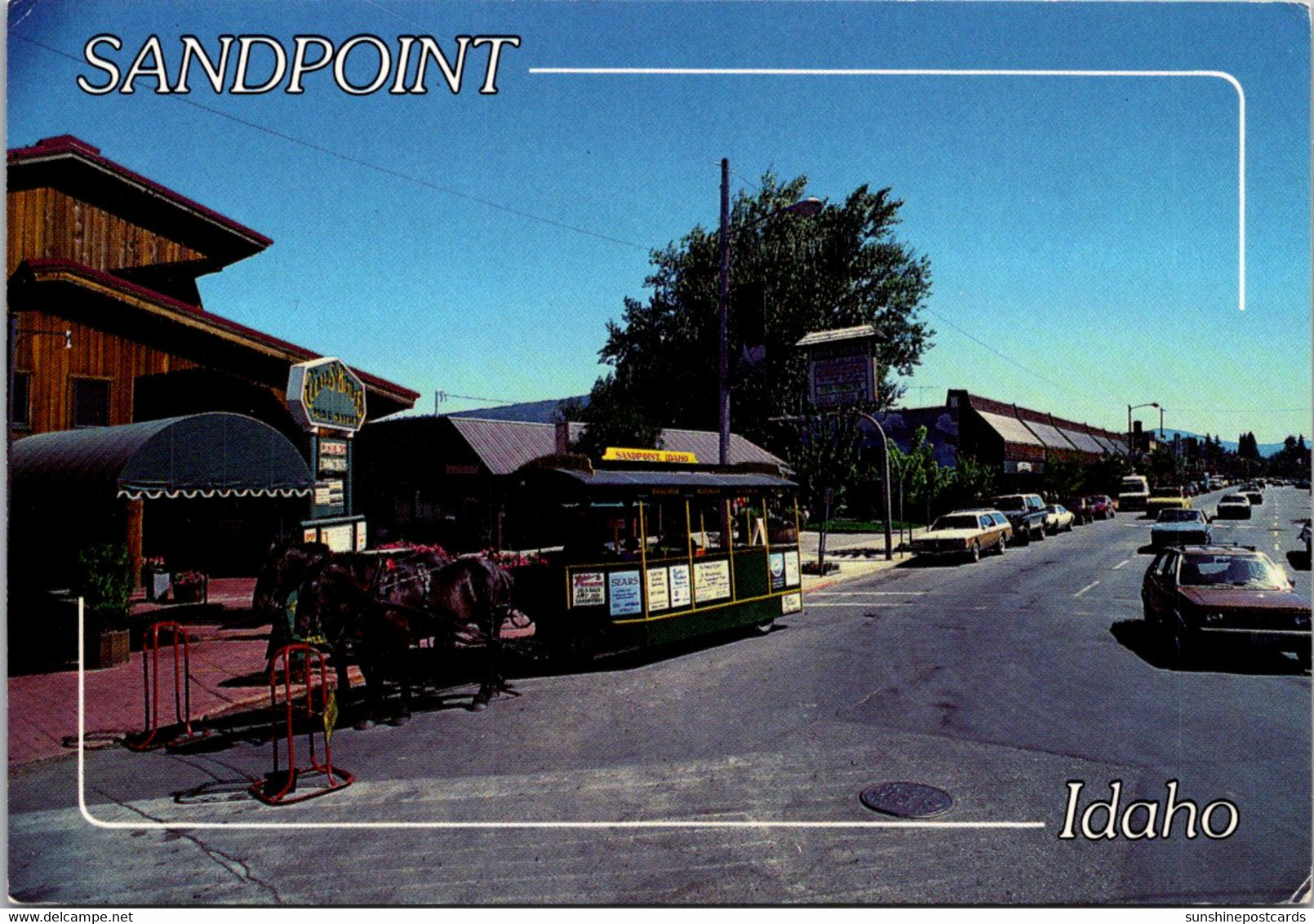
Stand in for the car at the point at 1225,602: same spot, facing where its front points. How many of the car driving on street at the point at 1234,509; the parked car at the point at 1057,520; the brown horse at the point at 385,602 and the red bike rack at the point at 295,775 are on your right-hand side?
2

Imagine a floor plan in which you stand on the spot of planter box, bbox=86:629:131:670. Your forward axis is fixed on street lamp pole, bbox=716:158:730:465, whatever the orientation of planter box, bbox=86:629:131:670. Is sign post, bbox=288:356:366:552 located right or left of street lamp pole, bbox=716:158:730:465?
left

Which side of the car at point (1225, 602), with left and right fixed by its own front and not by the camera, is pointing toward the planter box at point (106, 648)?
right

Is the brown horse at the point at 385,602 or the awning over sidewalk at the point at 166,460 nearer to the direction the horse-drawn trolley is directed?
the brown horse

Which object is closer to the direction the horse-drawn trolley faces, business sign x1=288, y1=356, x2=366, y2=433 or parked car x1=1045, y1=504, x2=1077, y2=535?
the business sign

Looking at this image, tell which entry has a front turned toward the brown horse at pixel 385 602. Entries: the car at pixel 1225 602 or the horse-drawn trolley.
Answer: the horse-drawn trolley

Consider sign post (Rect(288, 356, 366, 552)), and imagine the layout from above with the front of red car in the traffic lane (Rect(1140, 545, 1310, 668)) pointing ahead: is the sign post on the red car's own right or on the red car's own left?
on the red car's own right

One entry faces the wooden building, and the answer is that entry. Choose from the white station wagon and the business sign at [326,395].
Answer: the white station wagon

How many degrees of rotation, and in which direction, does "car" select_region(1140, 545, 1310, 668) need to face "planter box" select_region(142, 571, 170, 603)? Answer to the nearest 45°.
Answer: approximately 135° to its right

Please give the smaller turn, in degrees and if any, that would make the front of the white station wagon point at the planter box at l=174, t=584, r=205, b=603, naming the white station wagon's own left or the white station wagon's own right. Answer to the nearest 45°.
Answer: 0° — it already faces it

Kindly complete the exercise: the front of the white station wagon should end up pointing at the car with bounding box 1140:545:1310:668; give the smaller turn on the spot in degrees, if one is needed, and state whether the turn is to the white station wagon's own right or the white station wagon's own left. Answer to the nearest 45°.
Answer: approximately 45° to the white station wagon's own left

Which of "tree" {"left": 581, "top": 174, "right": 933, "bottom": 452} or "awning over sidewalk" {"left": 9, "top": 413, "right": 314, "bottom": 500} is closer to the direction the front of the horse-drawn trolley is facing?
the awning over sidewalk

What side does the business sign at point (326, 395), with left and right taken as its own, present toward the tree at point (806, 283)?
left

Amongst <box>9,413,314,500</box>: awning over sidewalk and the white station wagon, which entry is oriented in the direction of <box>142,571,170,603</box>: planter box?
the white station wagon

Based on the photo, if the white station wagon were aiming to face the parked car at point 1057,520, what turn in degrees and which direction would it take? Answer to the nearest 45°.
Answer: approximately 135° to its right
